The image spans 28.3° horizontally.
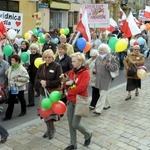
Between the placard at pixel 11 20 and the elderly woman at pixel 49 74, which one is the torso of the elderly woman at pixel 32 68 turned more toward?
the elderly woman

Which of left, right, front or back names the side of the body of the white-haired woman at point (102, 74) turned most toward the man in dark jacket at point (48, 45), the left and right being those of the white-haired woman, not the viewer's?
right

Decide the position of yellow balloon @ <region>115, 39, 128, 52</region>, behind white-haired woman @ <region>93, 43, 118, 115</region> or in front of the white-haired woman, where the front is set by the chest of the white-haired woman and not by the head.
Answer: behind

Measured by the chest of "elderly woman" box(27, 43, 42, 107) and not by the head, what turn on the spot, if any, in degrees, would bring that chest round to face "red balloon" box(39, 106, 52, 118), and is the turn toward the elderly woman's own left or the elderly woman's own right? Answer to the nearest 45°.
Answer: approximately 45° to the elderly woman's own left

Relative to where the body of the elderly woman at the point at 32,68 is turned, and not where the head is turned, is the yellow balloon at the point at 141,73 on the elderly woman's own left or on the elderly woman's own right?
on the elderly woman's own left

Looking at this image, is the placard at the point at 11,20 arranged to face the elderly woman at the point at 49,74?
yes

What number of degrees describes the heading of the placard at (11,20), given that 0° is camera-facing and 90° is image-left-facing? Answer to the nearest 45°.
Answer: approximately 0°

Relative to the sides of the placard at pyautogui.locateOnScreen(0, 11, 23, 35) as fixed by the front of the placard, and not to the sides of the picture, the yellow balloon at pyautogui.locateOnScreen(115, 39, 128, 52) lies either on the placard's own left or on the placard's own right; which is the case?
on the placard's own left

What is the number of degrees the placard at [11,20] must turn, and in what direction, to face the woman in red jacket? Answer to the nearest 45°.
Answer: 0° — it already faces them
